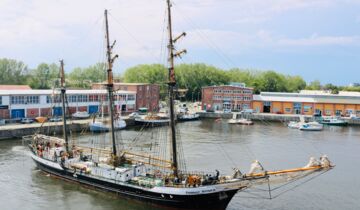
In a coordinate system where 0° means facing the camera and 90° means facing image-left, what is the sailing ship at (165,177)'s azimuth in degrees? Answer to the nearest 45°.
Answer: approximately 315°
